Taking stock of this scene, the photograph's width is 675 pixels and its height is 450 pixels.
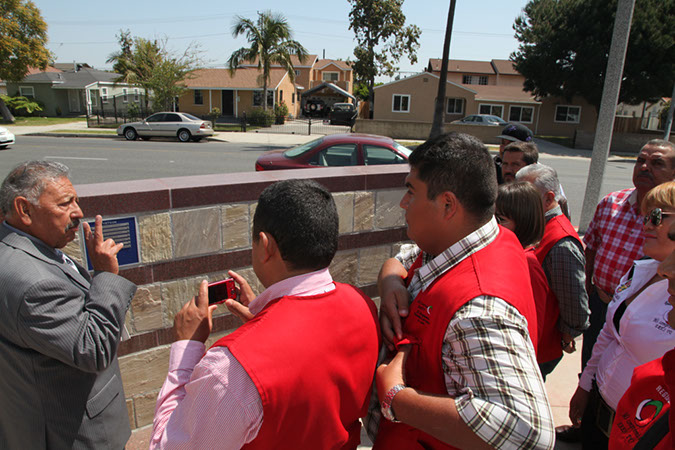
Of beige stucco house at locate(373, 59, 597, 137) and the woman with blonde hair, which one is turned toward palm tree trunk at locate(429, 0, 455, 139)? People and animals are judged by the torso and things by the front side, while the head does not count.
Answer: the beige stucco house

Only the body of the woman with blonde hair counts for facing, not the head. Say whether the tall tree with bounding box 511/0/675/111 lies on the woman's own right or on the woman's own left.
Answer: on the woman's own right

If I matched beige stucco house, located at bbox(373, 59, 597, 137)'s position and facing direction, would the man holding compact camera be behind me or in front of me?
in front

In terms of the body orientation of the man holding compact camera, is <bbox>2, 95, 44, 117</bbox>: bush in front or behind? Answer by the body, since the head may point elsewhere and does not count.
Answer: in front

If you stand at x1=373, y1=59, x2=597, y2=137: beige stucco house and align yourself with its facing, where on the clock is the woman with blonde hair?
The woman with blonde hair is roughly at 12 o'clock from the beige stucco house.

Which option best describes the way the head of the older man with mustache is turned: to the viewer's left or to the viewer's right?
to the viewer's right

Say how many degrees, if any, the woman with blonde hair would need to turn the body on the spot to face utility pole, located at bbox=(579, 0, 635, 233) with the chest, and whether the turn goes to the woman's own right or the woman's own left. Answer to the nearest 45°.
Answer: approximately 135° to the woman's own right

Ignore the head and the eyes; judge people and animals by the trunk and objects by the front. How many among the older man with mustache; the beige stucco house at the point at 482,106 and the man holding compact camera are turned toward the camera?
1

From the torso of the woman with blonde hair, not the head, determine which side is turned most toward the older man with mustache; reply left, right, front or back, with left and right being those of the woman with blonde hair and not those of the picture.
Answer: front

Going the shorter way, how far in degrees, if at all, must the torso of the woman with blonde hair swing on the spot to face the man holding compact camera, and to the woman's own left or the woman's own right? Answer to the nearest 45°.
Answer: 0° — they already face them

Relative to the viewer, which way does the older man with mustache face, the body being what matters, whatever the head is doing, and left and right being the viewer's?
facing to the right of the viewer

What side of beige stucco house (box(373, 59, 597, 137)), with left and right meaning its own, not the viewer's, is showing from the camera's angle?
front

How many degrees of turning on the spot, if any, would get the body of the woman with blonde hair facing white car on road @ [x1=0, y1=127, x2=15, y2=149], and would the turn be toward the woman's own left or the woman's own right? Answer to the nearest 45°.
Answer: approximately 45° to the woman's own right

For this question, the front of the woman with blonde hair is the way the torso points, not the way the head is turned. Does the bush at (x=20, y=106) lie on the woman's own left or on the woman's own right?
on the woman's own right
